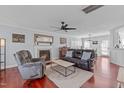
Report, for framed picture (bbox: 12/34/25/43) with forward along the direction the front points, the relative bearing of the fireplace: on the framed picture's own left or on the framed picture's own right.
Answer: on the framed picture's own left

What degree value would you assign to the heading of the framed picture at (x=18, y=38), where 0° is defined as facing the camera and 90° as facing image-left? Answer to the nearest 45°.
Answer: approximately 0°

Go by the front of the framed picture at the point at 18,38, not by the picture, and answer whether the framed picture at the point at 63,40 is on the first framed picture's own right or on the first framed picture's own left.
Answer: on the first framed picture's own left

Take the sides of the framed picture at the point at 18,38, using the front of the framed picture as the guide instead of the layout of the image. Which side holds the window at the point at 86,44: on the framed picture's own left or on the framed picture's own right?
on the framed picture's own left

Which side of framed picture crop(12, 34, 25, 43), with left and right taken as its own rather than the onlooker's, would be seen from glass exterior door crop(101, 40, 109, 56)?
left
